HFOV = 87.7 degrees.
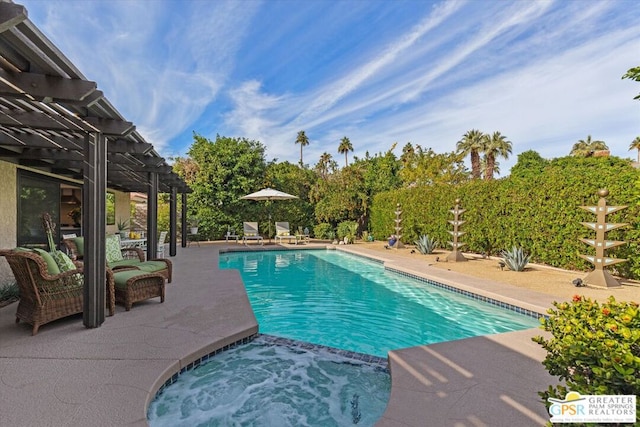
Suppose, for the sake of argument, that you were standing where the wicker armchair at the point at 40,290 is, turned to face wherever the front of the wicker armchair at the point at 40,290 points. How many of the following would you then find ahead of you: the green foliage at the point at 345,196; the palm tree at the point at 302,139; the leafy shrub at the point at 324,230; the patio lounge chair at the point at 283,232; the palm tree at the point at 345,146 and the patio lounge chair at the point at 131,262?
6

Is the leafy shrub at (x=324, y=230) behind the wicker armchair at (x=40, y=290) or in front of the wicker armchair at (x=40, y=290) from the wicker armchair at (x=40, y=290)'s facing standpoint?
in front

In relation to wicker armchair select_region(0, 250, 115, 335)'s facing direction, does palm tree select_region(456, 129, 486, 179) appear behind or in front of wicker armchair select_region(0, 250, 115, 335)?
in front

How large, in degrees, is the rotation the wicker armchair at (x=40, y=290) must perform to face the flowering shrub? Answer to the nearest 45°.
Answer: approximately 90° to its right

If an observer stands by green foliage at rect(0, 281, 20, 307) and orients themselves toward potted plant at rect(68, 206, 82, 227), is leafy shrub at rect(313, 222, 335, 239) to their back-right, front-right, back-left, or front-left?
front-right

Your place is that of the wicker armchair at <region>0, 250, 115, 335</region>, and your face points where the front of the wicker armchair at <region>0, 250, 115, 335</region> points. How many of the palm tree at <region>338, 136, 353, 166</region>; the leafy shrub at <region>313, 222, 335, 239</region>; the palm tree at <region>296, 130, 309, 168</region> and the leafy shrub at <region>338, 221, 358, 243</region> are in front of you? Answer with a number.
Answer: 4

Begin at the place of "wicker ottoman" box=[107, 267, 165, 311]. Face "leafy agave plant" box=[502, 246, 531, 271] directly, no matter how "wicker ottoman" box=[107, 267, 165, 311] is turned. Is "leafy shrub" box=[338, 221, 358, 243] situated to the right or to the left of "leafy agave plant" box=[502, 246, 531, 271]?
left

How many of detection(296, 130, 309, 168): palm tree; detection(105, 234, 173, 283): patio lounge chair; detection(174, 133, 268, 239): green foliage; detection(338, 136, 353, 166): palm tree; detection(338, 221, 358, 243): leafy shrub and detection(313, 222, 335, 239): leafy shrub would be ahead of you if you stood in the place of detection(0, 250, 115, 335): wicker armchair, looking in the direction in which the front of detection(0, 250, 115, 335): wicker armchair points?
6

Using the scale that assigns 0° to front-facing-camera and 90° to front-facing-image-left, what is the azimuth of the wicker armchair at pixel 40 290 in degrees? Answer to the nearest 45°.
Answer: approximately 225°

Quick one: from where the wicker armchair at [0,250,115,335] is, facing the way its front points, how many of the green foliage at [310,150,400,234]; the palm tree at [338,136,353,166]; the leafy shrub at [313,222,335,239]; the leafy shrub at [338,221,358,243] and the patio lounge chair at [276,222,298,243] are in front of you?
5

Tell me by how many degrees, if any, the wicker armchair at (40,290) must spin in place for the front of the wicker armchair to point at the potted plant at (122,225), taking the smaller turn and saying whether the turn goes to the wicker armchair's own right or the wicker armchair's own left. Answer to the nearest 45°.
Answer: approximately 45° to the wicker armchair's own left

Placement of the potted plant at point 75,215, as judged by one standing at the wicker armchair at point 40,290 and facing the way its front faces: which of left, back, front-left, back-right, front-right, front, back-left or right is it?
front-left

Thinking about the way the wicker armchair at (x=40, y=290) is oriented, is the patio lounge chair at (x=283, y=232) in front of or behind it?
in front
